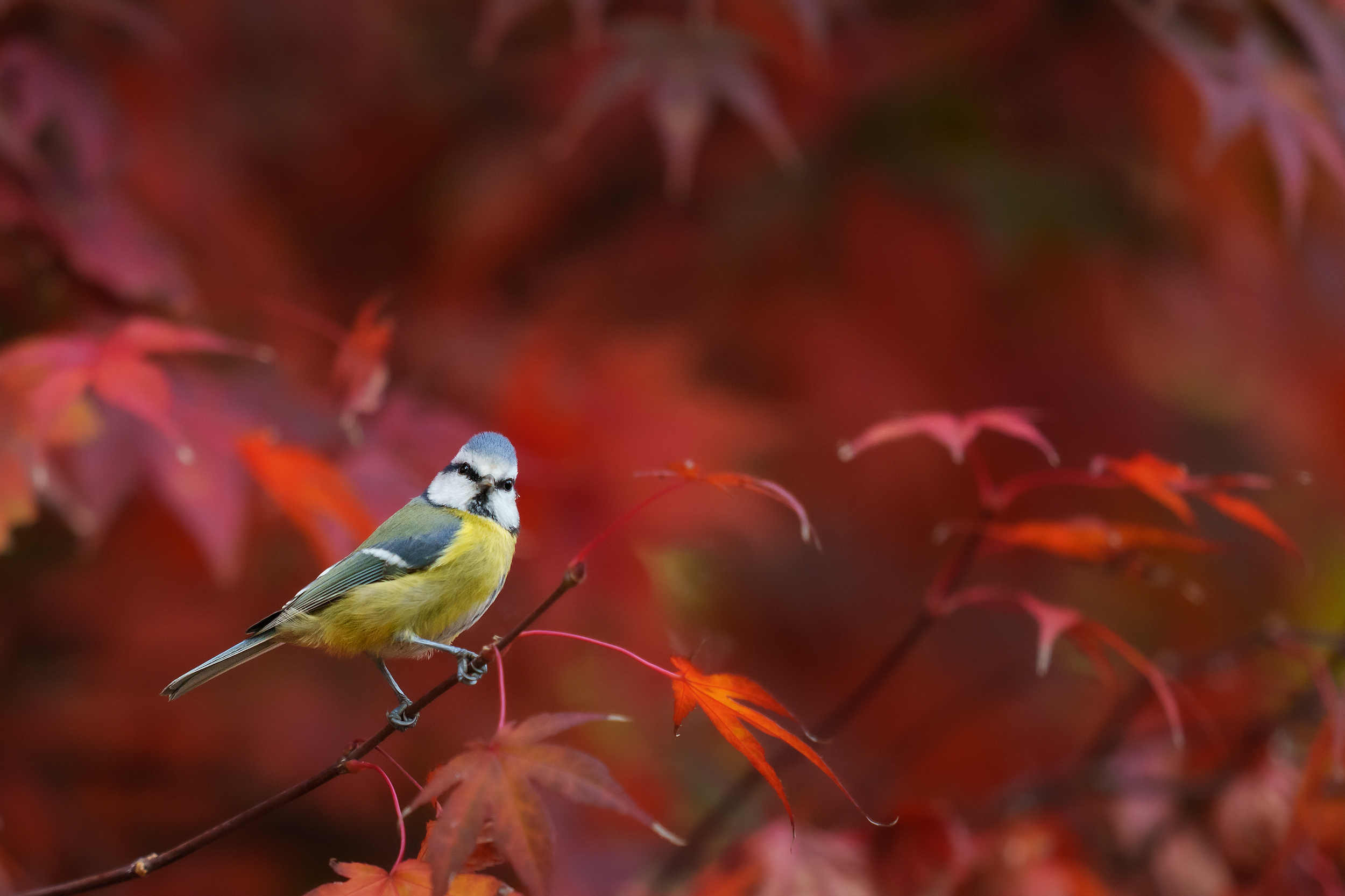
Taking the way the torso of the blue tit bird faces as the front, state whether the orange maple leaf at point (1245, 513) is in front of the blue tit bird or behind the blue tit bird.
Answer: in front

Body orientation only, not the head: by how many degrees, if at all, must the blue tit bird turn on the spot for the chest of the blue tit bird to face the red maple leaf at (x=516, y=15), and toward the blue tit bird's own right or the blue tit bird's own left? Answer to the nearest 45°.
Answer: approximately 90° to the blue tit bird's own left

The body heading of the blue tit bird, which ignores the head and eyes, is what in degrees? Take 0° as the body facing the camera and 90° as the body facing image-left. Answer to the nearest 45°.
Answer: approximately 270°
